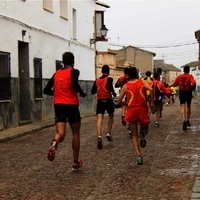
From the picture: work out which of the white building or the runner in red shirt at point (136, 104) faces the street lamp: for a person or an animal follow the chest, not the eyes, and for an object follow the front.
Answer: the runner in red shirt

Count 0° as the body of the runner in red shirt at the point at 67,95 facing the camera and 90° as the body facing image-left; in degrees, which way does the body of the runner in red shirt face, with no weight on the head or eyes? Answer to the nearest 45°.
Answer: approximately 225°

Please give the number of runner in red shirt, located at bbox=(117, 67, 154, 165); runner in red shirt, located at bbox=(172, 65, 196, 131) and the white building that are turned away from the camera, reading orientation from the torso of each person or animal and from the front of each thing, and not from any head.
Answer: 2

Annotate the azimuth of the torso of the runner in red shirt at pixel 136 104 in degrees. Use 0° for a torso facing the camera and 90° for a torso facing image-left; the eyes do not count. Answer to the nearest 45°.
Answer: approximately 180°

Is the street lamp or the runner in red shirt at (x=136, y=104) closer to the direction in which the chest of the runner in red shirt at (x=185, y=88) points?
the street lamp

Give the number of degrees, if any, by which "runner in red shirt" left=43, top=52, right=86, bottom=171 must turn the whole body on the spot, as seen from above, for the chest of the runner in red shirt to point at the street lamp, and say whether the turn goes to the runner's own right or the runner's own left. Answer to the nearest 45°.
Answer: approximately 45° to the runner's own left

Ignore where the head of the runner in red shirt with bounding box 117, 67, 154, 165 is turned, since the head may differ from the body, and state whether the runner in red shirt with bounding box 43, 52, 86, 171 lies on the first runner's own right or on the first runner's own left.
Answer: on the first runner's own left

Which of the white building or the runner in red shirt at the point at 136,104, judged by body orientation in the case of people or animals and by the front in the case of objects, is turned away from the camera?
the runner in red shirt

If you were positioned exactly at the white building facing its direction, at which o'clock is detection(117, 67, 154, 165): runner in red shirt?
The runner in red shirt is roughly at 1 o'clock from the white building.

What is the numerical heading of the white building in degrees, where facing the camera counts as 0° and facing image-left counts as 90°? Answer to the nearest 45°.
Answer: approximately 315°

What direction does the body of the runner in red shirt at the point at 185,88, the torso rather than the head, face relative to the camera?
away from the camera

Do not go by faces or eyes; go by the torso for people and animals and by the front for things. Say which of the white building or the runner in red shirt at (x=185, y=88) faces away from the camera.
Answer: the runner in red shirt
